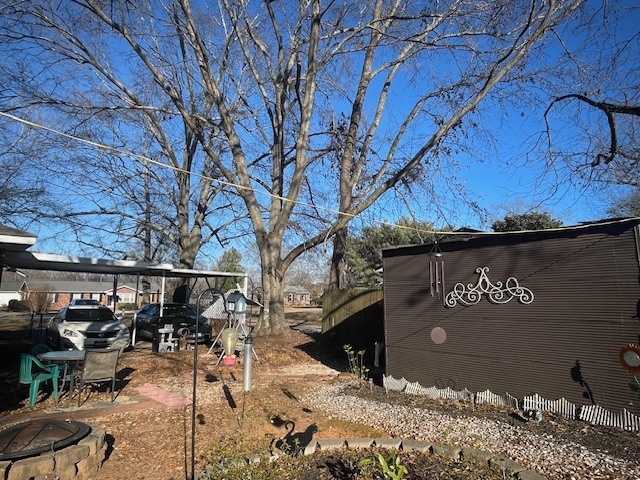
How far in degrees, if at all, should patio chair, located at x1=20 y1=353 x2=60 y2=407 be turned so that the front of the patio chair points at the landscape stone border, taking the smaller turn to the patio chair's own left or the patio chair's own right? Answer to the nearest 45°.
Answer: approximately 90° to the patio chair's own right

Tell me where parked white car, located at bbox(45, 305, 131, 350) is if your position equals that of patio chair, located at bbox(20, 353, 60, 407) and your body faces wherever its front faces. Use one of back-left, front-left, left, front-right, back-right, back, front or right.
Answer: front-left

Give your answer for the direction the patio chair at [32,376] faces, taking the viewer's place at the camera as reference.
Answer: facing away from the viewer and to the right of the viewer

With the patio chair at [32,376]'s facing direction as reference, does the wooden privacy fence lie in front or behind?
in front

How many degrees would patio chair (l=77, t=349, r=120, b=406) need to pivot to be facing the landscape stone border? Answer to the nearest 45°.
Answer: approximately 180°

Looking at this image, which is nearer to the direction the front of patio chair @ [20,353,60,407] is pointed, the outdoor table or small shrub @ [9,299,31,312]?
the outdoor table

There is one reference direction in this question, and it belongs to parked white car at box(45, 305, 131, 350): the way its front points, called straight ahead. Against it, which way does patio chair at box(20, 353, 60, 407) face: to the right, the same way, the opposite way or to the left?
to the left

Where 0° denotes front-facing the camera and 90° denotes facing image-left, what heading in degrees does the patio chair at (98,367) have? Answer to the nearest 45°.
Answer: approximately 135°

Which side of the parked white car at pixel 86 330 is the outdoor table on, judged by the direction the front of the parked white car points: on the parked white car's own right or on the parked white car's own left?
on the parked white car's own right

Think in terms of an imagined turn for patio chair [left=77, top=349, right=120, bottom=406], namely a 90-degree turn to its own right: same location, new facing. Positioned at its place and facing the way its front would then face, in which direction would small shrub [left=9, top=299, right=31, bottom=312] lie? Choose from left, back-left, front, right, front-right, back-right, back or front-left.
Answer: front-left

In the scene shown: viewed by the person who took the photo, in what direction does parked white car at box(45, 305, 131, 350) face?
facing the viewer and to the right of the viewer

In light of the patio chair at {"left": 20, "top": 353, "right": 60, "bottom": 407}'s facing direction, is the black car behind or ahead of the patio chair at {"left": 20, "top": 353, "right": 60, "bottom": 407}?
ahead

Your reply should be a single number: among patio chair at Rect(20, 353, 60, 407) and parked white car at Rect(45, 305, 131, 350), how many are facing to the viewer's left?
0

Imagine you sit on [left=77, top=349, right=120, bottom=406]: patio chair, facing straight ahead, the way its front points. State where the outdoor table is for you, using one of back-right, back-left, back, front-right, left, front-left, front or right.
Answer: front

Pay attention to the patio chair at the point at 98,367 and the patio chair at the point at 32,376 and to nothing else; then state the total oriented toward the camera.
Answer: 0

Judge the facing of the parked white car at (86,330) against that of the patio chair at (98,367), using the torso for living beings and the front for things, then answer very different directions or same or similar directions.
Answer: very different directions

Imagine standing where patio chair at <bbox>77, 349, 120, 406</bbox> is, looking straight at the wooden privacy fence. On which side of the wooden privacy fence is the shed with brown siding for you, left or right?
right

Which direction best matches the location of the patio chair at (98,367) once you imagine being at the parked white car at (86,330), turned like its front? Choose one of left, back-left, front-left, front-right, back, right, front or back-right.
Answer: front-right
